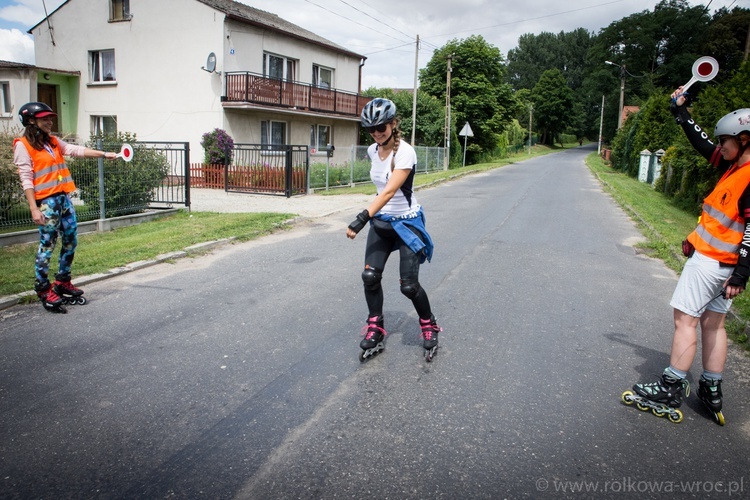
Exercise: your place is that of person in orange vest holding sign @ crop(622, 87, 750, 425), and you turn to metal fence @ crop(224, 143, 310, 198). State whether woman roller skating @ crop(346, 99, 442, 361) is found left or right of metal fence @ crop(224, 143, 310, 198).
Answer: left

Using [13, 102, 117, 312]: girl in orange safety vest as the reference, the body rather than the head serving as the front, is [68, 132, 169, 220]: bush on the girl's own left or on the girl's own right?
on the girl's own left

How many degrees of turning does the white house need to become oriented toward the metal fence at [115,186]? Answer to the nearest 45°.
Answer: approximately 45° to its right

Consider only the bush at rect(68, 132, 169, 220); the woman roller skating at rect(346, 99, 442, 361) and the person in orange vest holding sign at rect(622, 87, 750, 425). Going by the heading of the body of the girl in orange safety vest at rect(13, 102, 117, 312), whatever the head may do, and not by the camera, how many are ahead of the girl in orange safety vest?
2

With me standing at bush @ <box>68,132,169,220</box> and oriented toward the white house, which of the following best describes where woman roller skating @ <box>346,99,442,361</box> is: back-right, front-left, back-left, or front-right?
back-right

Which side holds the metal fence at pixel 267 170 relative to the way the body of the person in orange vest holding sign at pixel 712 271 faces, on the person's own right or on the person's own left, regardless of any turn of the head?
on the person's own right

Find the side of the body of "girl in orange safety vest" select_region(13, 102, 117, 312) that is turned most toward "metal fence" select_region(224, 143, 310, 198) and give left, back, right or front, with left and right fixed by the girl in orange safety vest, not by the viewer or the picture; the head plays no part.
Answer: left

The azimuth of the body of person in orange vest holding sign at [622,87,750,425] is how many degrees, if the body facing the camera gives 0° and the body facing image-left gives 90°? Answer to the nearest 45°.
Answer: approximately 45°

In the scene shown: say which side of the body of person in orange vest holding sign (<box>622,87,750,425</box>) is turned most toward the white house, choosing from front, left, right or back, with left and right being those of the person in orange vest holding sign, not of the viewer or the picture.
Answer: right

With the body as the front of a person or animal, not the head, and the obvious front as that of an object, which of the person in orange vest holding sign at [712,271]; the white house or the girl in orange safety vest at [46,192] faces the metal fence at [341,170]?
the white house

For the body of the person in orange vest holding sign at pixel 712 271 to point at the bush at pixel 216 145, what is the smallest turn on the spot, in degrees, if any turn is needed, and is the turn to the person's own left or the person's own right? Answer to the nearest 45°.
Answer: approximately 90° to the person's own right
